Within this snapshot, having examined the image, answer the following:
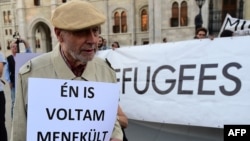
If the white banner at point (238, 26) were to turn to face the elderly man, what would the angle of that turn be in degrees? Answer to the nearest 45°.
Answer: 0° — it already faces them

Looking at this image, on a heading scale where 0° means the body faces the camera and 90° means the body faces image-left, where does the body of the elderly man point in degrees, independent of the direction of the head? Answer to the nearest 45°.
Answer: approximately 315°

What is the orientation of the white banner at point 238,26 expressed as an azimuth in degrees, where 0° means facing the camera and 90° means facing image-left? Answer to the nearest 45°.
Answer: approximately 0°

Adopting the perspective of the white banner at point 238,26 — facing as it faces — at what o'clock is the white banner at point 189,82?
the white banner at point 189,82 is roughly at 1 o'clock from the white banner at point 238,26.
